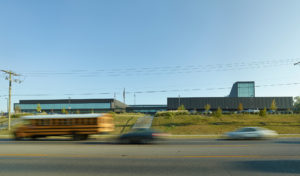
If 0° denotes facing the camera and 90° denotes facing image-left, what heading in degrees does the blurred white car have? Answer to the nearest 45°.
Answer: approximately 90°
